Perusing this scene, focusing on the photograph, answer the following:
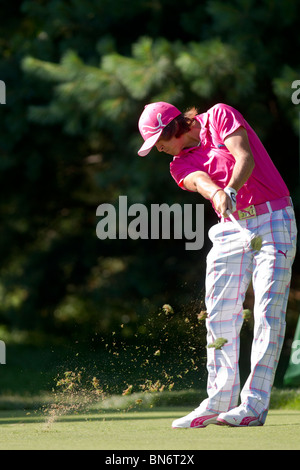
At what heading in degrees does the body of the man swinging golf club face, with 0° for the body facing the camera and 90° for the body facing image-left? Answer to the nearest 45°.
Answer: approximately 45°

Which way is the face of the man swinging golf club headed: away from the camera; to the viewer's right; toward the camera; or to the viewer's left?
to the viewer's left
